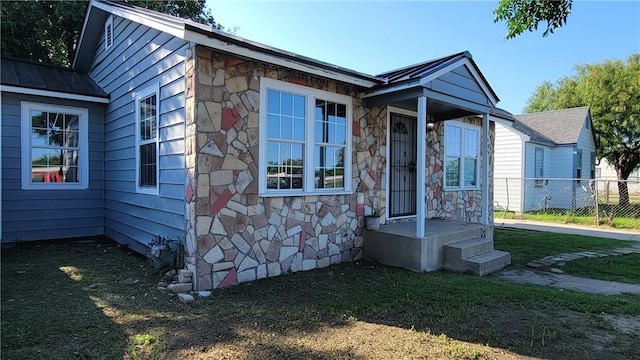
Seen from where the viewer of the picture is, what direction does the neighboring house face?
facing to the right of the viewer

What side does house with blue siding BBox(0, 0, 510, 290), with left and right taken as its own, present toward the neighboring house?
left

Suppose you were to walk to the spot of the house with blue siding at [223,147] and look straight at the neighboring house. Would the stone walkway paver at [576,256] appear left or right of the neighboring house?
right

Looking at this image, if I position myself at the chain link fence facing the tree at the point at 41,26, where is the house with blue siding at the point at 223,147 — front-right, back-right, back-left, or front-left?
front-left

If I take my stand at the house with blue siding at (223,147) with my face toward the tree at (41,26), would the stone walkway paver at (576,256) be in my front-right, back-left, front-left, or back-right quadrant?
back-right

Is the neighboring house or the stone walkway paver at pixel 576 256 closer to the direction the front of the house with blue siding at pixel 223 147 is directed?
the stone walkway paver

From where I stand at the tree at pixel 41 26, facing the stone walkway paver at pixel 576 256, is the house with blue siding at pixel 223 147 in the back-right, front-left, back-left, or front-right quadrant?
front-right

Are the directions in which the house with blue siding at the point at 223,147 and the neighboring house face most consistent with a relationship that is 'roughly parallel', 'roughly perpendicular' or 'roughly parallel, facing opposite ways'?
roughly parallel

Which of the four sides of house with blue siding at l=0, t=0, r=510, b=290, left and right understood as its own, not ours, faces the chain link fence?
left

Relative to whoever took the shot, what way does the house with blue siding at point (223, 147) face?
facing the viewer and to the right of the viewer

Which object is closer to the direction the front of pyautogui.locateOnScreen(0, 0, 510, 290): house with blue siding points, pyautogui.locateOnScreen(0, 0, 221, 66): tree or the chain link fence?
the chain link fence

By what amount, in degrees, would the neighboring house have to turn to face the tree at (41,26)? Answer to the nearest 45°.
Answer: approximately 135° to its right

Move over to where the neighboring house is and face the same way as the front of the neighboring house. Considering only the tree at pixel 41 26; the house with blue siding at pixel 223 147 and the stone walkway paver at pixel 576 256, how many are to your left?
0
